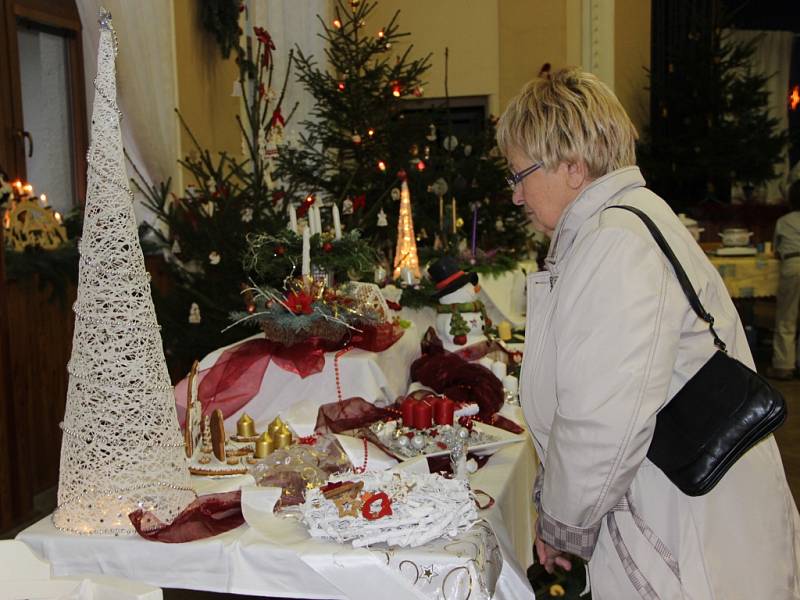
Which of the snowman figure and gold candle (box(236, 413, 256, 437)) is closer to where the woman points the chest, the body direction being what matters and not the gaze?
the gold candle

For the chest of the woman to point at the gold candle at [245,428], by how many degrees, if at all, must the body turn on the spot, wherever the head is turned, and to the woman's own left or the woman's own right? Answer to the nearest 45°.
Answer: approximately 45° to the woman's own right

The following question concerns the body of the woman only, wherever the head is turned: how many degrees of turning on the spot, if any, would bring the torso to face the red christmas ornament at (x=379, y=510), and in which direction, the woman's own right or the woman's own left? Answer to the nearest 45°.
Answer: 0° — they already face it

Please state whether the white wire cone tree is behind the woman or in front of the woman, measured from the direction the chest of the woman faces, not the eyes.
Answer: in front

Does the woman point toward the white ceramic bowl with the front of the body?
no

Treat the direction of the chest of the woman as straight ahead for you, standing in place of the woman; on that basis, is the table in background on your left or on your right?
on your right

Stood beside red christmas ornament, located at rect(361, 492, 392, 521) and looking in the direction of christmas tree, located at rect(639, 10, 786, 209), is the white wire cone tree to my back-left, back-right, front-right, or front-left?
back-left

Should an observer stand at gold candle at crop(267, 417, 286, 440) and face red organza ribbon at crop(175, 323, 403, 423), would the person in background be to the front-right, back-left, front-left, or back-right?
front-right

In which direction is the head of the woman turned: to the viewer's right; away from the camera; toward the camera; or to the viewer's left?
to the viewer's left

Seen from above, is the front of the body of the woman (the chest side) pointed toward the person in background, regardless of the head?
no

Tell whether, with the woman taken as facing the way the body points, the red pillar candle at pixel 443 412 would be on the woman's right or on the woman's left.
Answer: on the woman's right

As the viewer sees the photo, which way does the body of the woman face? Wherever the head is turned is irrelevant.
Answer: to the viewer's left

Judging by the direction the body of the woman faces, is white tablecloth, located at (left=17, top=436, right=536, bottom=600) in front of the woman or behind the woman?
in front

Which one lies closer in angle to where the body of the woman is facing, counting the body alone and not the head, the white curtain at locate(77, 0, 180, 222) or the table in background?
the white curtain

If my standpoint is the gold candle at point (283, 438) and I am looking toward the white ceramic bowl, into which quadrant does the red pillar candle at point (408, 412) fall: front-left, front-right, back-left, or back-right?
front-right

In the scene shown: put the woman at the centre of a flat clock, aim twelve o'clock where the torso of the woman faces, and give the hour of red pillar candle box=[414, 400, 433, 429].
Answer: The red pillar candle is roughly at 2 o'clock from the woman.

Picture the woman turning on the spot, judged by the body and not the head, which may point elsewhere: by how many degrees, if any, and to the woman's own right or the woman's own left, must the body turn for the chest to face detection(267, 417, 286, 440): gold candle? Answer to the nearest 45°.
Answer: approximately 45° to the woman's own right

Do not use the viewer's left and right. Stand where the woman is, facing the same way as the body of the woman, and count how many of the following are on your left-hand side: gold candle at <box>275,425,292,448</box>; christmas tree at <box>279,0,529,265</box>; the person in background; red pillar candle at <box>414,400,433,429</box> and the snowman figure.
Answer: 0

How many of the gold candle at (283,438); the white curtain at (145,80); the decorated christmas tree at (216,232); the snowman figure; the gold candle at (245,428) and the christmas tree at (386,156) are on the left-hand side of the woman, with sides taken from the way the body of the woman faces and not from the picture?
0
